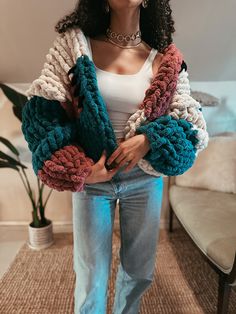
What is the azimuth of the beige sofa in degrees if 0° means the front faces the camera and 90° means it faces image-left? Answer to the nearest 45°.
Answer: approximately 45°

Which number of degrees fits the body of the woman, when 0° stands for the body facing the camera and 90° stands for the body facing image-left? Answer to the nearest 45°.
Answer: approximately 0°
